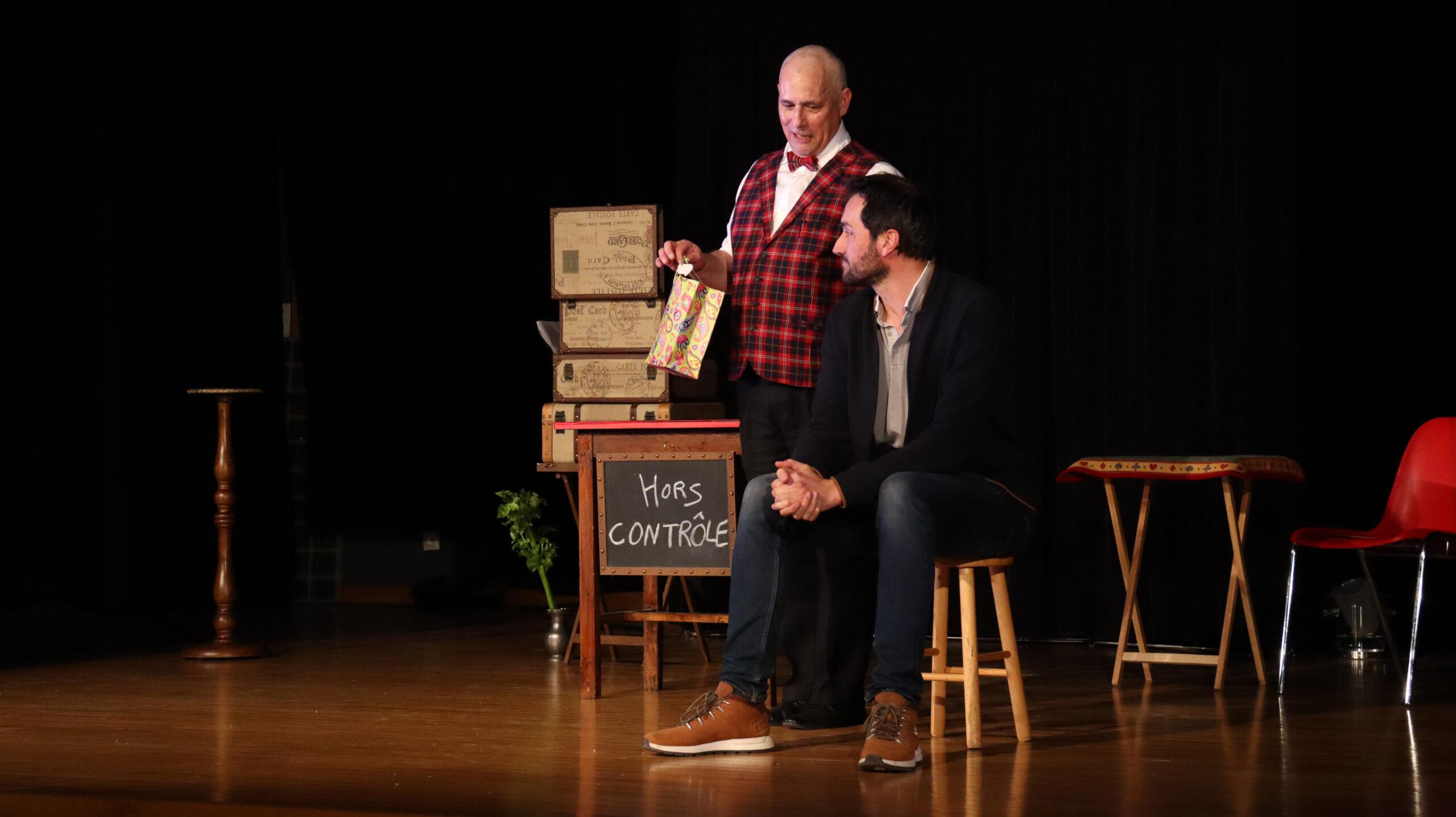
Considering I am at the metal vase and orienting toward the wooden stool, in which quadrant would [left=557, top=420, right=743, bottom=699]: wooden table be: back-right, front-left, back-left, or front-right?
front-right

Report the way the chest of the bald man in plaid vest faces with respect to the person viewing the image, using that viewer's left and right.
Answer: facing the viewer and to the left of the viewer

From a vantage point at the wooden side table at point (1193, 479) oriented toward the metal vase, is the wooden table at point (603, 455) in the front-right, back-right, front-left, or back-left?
front-left

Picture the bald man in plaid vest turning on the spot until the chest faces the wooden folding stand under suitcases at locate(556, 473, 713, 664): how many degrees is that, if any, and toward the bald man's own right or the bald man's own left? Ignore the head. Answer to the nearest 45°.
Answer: approximately 90° to the bald man's own right

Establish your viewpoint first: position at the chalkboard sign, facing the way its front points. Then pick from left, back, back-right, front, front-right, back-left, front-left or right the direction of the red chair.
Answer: left

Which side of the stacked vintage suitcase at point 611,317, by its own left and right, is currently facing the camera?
front

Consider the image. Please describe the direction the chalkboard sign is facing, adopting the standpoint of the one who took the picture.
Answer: facing the viewer

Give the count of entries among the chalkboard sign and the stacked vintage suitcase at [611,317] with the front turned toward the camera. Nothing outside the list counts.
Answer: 2

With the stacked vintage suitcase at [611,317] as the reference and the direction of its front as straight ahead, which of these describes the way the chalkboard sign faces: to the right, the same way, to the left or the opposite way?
the same way

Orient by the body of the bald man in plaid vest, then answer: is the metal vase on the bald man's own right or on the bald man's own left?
on the bald man's own right

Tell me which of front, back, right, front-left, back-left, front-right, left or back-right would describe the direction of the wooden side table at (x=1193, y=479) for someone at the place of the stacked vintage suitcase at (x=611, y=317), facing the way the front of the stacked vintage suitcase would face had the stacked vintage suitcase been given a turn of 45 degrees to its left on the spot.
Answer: front-left

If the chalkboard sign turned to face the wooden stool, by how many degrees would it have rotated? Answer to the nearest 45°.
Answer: approximately 45° to its left
